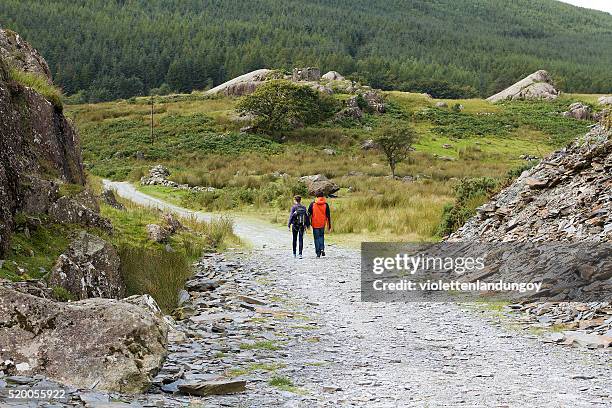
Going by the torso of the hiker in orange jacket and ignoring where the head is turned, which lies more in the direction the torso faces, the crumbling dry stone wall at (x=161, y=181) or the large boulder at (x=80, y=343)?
the crumbling dry stone wall

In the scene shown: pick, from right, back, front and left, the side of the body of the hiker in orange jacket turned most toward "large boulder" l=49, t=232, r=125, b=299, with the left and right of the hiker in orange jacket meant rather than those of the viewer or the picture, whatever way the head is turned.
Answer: back

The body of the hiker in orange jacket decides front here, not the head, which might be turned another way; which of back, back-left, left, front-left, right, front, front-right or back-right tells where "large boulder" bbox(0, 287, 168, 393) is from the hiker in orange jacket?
back

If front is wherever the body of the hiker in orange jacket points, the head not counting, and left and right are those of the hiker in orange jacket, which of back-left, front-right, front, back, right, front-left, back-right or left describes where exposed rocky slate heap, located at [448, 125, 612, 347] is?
back-right

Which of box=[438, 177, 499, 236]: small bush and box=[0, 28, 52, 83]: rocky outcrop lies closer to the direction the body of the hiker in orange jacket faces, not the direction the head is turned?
the small bush

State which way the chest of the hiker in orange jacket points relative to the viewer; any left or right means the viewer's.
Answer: facing away from the viewer

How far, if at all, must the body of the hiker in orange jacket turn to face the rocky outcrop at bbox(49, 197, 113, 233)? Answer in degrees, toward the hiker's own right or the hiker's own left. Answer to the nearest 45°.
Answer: approximately 135° to the hiker's own left

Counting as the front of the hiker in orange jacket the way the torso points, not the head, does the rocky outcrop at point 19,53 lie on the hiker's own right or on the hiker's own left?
on the hiker's own left
